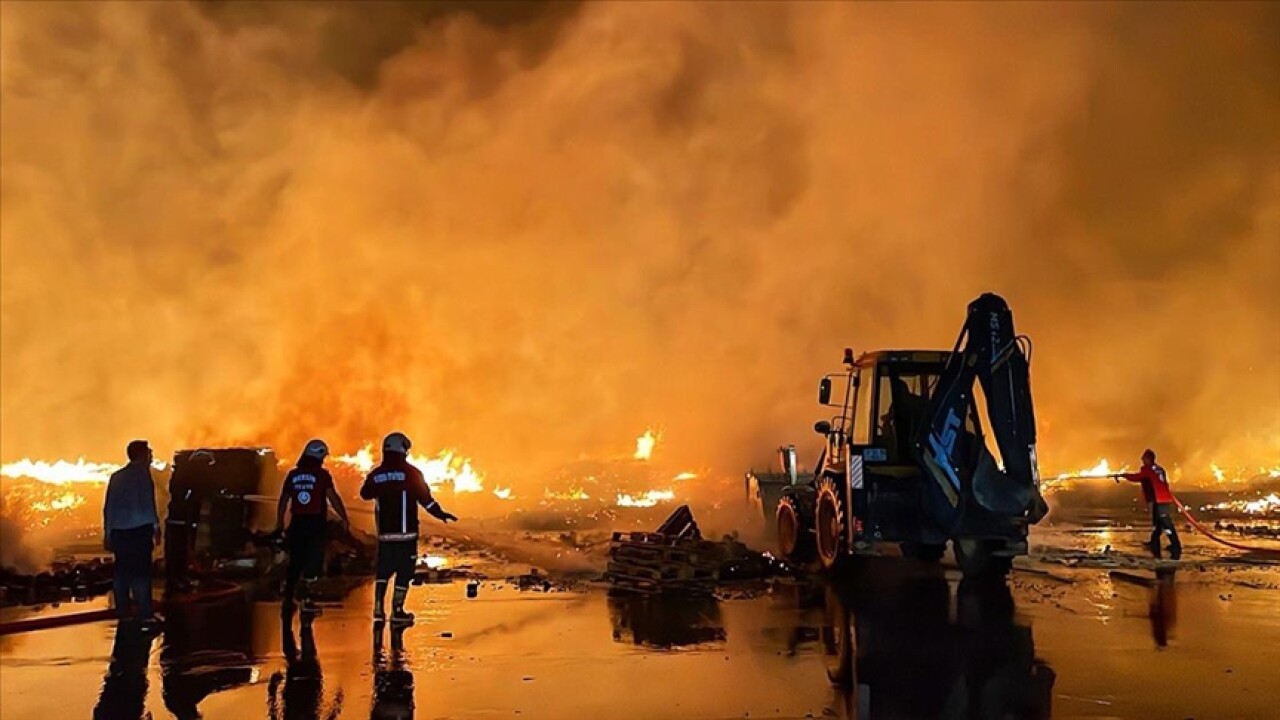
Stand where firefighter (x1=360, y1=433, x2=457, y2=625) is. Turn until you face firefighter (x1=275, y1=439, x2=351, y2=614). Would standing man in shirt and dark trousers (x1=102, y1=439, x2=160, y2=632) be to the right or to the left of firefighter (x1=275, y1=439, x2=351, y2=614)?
left

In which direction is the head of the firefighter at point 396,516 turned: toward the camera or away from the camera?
away from the camera

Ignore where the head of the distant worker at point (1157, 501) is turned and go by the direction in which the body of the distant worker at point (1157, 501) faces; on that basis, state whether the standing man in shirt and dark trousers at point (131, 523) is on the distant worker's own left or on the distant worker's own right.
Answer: on the distant worker's own left

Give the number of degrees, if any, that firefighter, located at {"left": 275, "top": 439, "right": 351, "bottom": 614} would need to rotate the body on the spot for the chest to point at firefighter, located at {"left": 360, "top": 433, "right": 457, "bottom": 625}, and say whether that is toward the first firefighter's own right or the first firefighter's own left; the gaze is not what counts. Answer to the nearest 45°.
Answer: approximately 135° to the first firefighter's own right

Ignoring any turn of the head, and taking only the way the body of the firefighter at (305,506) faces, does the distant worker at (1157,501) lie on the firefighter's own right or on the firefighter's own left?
on the firefighter's own right

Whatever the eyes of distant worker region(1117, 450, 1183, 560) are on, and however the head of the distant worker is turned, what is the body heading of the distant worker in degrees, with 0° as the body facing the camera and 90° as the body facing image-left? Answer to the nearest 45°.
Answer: approximately 135°

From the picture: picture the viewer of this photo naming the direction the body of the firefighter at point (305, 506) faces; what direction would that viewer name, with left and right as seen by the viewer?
facing away from the viewer
